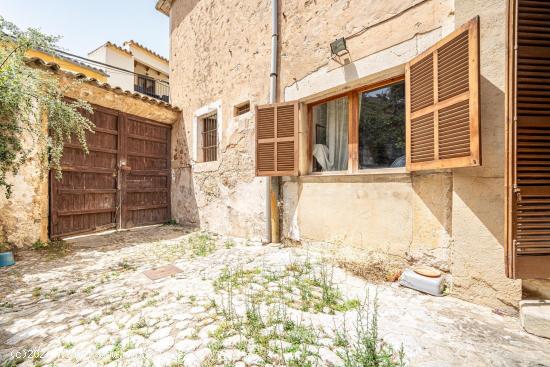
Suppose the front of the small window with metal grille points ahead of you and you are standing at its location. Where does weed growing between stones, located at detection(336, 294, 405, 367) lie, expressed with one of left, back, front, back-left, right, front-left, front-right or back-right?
front-left

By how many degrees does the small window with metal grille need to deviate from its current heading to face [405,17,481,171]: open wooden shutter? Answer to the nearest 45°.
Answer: approximately 90° to its left

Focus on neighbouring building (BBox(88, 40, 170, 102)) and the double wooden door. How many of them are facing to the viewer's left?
0

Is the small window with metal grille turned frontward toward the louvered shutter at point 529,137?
no

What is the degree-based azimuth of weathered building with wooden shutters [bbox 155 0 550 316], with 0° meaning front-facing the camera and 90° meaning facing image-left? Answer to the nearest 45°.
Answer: approximately 45°

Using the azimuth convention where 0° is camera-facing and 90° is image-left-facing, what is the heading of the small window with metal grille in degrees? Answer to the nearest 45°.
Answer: approximately 45°

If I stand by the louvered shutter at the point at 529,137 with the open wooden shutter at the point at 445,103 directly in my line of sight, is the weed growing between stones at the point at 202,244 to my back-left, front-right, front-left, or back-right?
front-left

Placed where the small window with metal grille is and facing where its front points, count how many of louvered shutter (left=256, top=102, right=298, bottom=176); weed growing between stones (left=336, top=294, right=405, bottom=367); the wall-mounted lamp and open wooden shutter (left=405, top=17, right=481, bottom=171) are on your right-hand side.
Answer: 0

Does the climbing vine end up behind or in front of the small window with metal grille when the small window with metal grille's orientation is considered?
in front

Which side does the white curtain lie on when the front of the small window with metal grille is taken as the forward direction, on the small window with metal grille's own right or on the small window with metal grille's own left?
on the small window with metal grille's own left

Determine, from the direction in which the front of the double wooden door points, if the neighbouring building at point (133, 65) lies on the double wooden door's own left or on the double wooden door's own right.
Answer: on the double wooden door's own left

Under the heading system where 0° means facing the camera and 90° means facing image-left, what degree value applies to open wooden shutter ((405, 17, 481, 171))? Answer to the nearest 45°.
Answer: approximately 45°
